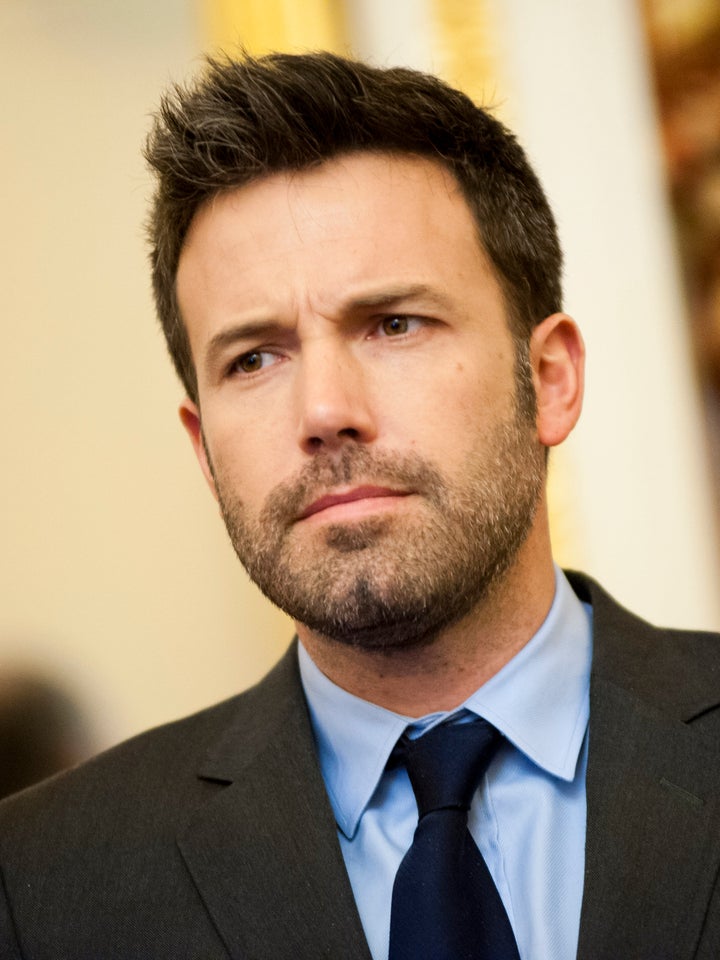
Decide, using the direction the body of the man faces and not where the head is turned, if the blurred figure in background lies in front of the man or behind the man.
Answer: behind

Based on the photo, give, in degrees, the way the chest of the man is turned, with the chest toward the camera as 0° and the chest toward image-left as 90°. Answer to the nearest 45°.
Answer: approximately 0°
